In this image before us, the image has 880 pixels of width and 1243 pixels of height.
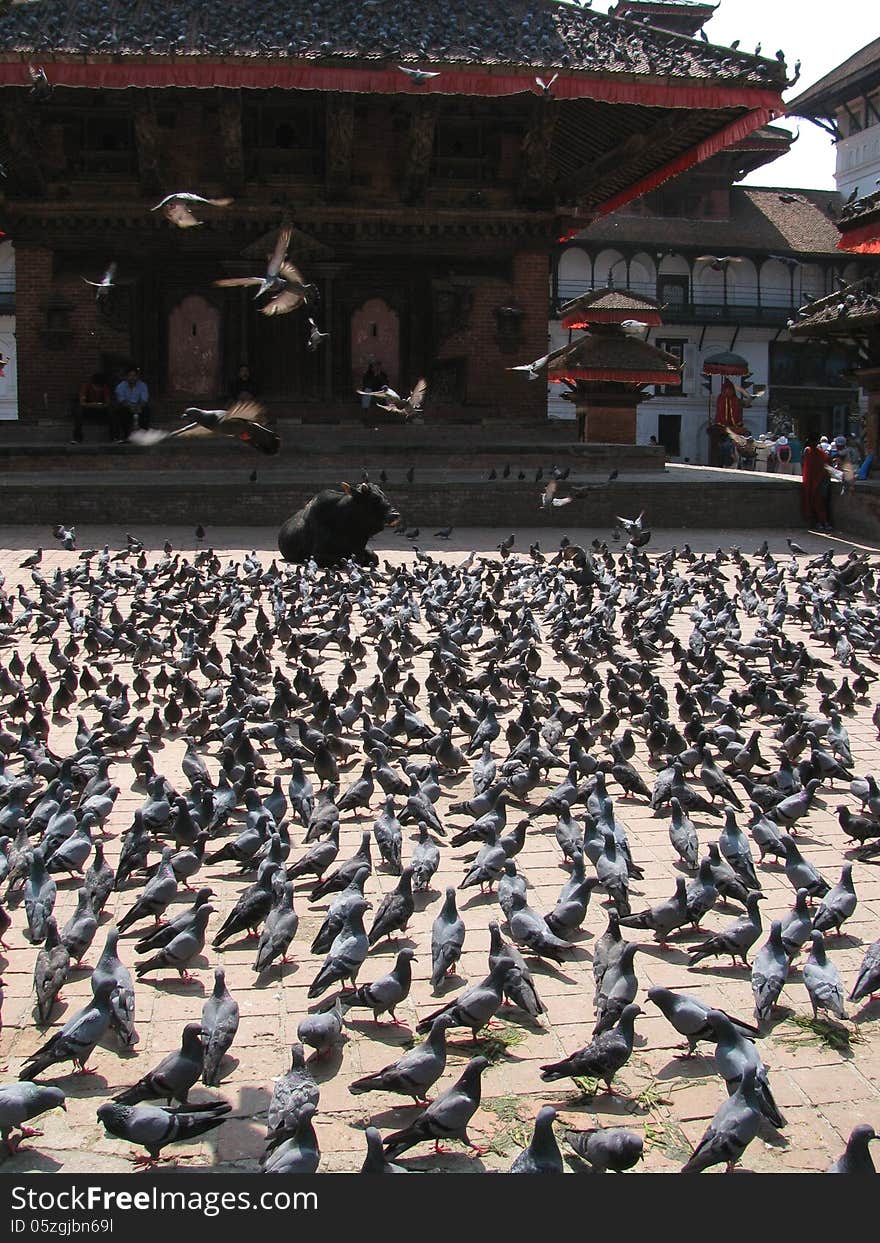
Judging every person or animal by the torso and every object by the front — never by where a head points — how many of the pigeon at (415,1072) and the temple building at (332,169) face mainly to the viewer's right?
1

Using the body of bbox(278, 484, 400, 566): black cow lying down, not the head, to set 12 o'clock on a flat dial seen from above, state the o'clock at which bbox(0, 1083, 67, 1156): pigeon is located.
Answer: The pigeon is roughly at 3 o'clock from the black cow lying down.

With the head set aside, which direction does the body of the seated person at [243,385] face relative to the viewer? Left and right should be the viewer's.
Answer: facing the viewer

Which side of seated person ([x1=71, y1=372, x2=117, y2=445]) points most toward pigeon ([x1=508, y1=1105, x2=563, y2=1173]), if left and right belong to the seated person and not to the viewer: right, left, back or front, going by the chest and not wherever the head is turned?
front

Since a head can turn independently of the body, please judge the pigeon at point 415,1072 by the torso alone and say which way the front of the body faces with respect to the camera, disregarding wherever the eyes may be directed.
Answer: to the viewer's right

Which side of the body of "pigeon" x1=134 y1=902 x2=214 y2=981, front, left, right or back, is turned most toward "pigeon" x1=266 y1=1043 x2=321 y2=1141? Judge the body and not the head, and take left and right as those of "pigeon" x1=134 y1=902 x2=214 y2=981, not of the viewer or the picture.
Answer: right

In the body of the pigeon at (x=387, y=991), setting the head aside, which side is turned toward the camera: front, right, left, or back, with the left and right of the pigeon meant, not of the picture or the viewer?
right

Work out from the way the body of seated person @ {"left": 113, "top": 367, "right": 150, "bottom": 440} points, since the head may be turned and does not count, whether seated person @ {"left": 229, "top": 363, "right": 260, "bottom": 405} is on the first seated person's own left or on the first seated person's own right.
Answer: on the first seated person's own left

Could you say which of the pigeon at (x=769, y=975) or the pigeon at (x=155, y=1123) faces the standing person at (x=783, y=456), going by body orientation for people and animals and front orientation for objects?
the pigeon at (x=769, y=975)

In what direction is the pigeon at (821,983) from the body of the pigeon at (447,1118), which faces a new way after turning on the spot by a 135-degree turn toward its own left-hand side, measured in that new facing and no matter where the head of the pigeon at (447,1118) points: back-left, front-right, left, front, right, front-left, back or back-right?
right

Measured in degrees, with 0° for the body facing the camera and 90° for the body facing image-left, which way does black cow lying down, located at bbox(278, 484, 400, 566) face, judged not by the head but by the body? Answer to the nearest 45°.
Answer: approximately 270°

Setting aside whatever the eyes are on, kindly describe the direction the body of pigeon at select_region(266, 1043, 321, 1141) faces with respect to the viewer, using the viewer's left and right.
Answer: facing away from the viewer and to the right of the viewer

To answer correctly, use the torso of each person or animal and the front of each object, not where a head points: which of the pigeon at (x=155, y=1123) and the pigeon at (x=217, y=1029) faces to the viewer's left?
the pigeon at (x=155, y=1123)
